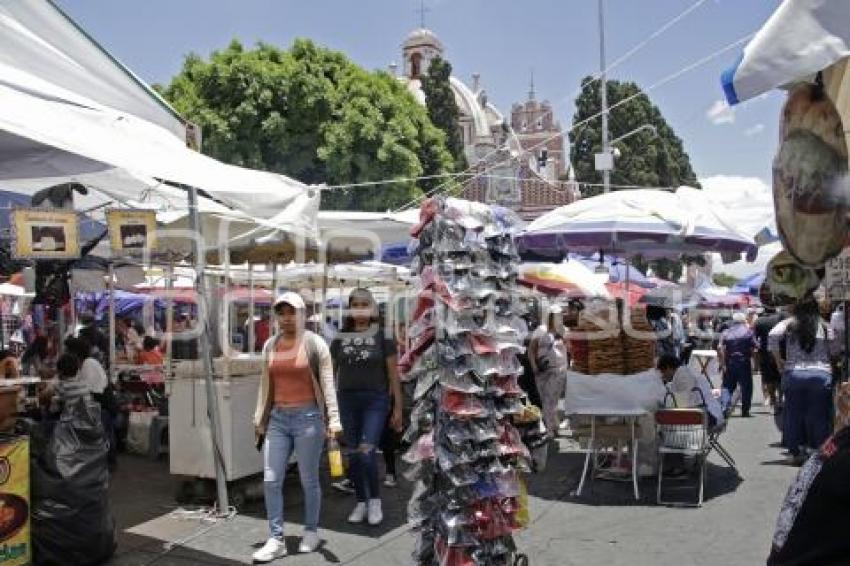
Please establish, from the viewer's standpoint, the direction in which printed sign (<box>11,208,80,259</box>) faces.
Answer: facing the viewer

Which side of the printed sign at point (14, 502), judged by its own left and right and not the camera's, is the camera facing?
front

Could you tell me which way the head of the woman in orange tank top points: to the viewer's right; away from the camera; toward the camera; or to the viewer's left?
toward the camera

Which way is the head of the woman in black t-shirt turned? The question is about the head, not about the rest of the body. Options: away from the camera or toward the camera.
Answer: toward the camera

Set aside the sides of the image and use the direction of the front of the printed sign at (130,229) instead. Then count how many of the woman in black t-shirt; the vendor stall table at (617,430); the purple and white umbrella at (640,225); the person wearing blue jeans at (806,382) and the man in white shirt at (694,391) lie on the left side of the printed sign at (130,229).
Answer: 5

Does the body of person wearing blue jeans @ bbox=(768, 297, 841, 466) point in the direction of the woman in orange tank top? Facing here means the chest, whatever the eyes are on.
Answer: no

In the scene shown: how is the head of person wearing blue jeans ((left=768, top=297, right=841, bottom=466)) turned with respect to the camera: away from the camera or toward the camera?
away from the camera

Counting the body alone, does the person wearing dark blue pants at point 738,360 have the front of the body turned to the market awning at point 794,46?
no

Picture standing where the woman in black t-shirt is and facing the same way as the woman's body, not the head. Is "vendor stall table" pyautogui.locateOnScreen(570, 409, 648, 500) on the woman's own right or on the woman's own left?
on the woman's own left

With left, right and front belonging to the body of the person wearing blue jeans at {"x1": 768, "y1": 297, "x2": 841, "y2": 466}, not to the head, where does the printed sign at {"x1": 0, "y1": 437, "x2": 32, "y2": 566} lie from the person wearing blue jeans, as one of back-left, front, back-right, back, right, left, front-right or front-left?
back-left

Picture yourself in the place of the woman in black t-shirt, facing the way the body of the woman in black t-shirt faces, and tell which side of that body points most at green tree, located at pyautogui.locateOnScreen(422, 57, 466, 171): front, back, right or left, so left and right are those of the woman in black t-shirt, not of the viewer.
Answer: back

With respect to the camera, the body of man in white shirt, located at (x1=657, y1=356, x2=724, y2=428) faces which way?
to the viewer's left

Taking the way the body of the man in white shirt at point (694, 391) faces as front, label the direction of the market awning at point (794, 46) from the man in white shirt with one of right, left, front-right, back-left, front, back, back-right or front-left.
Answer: left
